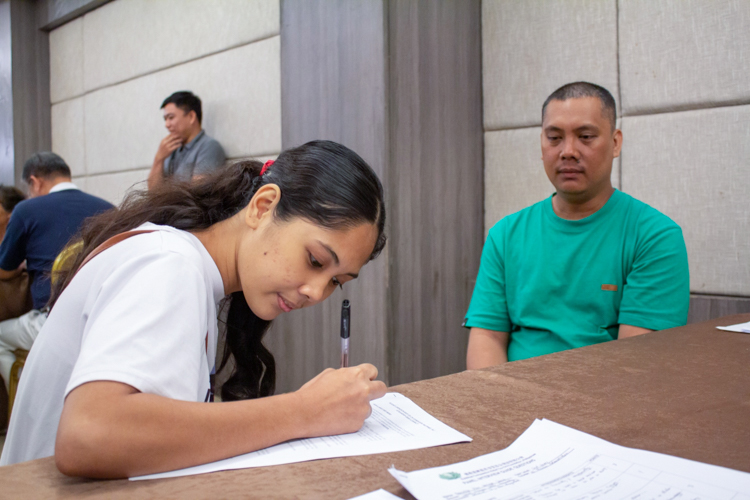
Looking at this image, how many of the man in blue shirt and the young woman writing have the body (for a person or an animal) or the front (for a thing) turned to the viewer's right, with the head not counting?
1

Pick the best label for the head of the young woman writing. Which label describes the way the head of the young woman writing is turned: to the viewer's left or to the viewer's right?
to the viewer's right

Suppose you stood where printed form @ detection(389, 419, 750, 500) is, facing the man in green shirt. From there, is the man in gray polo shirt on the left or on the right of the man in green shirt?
left

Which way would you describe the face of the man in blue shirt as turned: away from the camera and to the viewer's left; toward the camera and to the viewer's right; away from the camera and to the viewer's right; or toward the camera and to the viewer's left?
away from the camera and to the viewer's left

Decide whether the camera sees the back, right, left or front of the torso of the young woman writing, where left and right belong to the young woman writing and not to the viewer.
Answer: right

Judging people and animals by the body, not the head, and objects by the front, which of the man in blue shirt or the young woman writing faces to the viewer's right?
the young woman writing

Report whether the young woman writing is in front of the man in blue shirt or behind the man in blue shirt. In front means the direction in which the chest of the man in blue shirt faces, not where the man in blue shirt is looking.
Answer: behind

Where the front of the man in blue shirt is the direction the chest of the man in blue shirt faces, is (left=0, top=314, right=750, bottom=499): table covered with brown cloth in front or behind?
behind

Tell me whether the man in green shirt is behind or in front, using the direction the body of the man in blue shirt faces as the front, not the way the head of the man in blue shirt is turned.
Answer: behind

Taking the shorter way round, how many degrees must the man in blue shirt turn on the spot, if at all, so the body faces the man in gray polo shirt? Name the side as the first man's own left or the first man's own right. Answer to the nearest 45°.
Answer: approximately 90° to the first man's own right

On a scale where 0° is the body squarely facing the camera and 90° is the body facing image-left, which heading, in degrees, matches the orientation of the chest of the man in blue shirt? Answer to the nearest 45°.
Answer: approximately 135°

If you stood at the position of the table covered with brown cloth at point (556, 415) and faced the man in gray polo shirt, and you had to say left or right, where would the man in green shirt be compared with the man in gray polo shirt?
right

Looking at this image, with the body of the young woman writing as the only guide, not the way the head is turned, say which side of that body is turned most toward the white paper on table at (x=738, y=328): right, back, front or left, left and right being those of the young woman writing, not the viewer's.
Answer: front

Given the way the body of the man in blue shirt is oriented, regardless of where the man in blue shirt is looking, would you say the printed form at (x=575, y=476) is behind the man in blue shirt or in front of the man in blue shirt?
behind
